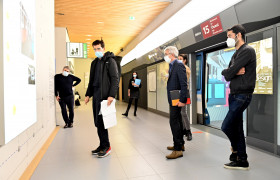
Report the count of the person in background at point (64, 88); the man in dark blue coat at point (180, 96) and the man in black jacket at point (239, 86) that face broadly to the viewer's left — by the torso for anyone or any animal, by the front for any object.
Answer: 2

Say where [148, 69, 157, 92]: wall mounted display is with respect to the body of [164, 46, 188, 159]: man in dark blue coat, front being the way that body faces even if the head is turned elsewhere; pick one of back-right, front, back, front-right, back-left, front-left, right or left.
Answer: right

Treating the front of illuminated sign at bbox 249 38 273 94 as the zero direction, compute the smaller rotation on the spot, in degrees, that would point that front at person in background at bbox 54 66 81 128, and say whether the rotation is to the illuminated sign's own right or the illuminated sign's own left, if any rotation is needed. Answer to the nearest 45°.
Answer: approximately 45° to the illuminated sign's own right

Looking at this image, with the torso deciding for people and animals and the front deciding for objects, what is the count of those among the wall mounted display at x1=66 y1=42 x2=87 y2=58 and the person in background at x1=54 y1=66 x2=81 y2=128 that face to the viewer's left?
0

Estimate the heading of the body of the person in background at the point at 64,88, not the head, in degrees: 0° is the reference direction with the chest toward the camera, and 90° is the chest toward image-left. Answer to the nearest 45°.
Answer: approximately 0°

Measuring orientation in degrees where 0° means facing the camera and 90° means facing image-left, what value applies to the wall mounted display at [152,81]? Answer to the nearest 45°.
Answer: approximately 45°

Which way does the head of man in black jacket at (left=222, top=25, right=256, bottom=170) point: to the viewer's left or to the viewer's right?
to the viewer's left

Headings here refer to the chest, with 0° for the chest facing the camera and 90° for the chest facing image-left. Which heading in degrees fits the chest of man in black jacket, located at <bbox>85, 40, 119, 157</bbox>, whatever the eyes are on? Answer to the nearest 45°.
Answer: approximately 45°

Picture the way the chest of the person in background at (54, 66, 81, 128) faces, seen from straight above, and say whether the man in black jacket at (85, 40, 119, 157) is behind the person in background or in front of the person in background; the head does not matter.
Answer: in front
